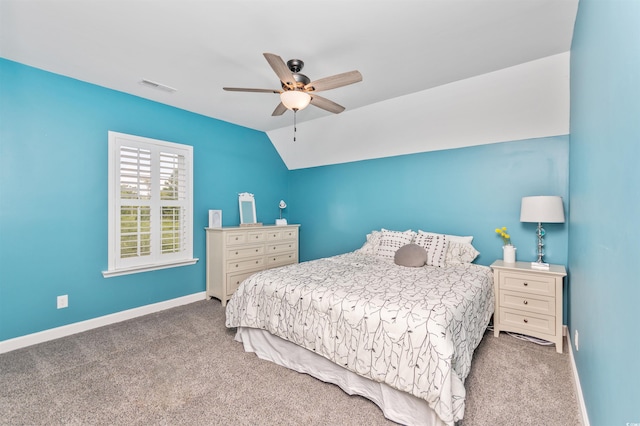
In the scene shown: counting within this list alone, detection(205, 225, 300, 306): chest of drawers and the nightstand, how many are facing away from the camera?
0

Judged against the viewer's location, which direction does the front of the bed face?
facing the viewer and to the left of the viewer

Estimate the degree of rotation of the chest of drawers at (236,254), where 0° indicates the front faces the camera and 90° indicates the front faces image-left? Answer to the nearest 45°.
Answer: approximately 315°

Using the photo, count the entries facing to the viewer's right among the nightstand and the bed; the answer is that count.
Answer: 0

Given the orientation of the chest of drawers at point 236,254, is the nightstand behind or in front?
in front

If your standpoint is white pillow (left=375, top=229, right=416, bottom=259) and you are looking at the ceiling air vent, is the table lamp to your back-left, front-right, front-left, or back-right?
back-left

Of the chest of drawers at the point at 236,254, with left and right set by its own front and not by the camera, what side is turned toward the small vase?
front

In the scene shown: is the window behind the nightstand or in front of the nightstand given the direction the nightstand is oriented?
in front

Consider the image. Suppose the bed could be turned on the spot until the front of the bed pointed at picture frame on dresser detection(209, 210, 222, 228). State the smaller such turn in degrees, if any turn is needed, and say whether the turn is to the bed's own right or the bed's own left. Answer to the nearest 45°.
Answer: approximately 90° to the bed's own right

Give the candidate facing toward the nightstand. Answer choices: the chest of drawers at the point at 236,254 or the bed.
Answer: the chest of drawers

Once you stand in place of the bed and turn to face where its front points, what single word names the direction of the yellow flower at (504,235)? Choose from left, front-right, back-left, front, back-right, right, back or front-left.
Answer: back

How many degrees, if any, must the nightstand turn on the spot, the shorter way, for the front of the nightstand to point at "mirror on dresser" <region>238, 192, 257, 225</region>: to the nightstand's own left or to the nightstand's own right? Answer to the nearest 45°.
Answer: approximately 45° to the nightstand's own right
